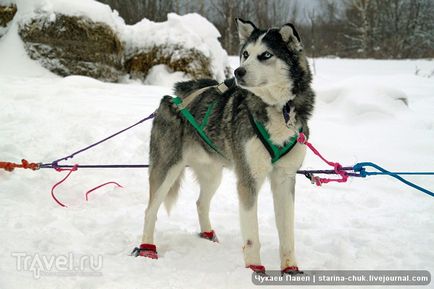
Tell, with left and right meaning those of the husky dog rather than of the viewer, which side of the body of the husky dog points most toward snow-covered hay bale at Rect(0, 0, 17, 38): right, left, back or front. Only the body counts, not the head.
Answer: back

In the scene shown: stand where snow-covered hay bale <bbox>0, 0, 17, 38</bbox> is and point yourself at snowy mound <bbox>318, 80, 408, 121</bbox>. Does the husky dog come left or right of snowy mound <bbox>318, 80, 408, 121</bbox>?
right

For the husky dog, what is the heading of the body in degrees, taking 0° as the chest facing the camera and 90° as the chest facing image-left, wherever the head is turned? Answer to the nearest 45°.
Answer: approximately 315°

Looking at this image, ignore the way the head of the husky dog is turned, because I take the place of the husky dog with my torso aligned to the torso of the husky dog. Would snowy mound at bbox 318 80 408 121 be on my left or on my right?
on my left

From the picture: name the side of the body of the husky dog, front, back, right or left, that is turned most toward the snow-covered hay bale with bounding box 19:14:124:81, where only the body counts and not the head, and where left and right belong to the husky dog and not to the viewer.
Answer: back

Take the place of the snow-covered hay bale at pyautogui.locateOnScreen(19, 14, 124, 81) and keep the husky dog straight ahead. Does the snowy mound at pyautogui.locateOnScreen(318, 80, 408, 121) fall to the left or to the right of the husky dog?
left

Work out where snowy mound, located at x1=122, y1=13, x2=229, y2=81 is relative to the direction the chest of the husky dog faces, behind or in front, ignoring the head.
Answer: behind

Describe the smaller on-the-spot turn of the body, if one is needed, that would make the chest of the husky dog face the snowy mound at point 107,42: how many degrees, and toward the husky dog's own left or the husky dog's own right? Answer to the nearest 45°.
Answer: approximately 135° to the husky dog's own left
